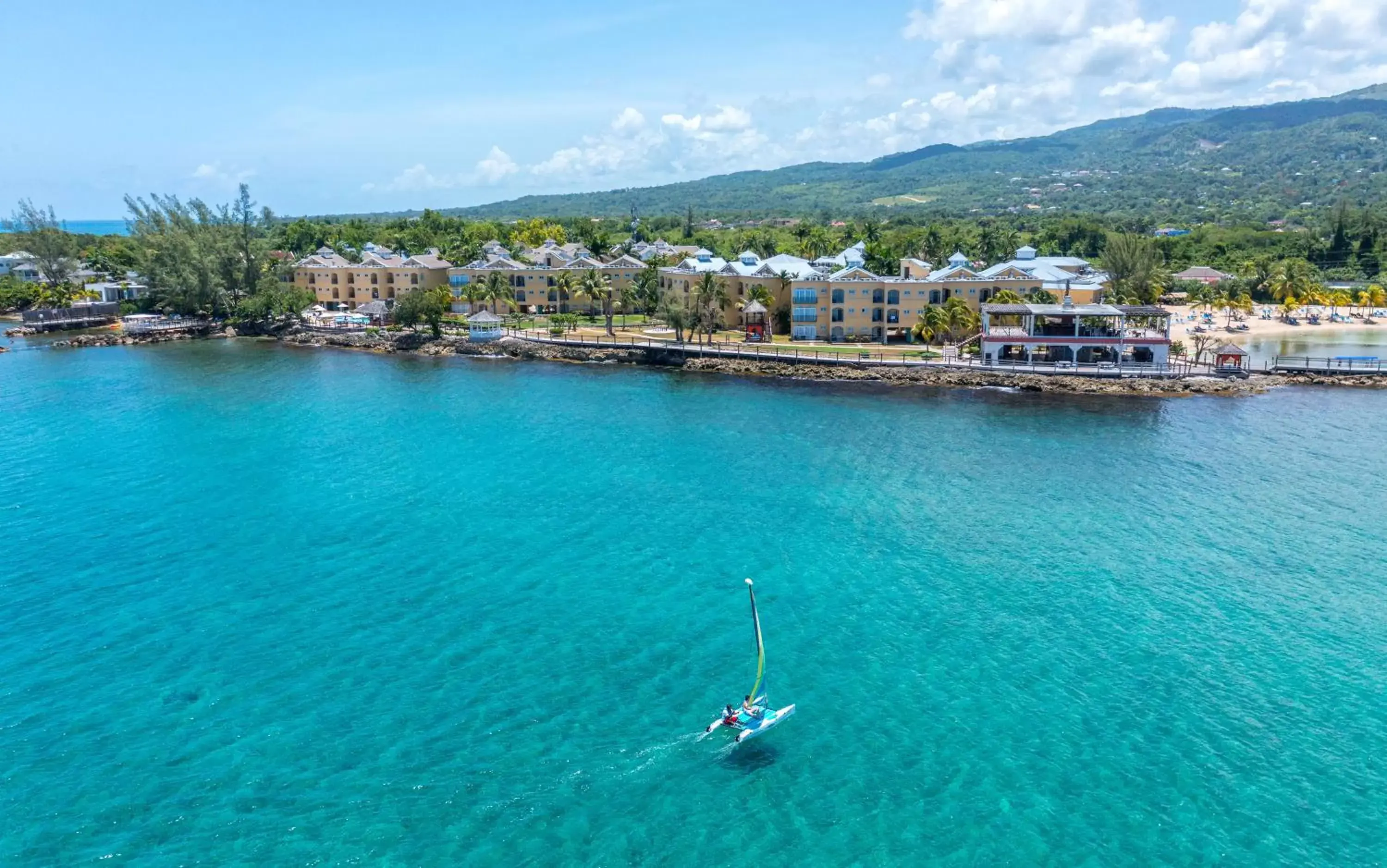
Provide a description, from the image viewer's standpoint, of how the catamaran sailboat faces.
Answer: facing away from the viewer and to the right of the viewer
